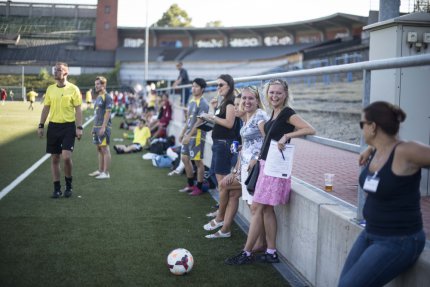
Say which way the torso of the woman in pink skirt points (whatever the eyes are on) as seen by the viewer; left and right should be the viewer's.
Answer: facing the viewer and to the left of the viewer

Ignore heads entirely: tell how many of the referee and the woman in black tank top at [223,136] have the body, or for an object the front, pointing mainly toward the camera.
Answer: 1

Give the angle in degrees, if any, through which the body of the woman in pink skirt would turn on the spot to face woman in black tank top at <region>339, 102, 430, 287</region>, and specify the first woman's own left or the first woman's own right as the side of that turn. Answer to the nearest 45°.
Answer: approximately 45° to the first woman's own left

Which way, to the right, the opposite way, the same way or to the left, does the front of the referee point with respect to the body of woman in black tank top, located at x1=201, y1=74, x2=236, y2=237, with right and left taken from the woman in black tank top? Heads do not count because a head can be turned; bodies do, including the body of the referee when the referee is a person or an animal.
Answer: to the left

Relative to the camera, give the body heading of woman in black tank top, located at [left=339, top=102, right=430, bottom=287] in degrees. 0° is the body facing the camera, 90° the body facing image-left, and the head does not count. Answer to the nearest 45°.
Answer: approximately 45°

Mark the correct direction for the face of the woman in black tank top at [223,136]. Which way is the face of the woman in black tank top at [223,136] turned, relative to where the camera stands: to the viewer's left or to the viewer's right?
to the viewer's left

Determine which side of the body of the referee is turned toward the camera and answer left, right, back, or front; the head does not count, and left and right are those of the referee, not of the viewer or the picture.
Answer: front

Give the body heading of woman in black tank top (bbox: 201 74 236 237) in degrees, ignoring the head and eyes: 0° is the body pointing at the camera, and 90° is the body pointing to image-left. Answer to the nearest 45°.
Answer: approximately 90°

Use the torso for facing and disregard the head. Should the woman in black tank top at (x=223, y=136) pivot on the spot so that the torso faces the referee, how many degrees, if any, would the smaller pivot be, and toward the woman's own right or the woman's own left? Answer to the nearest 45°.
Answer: approximately 45° to the woman's own right
